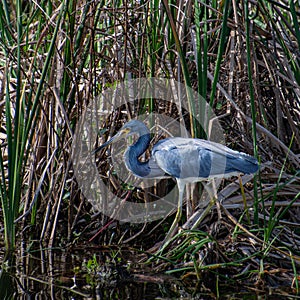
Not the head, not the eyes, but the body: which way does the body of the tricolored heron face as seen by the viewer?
to the viewer's left
